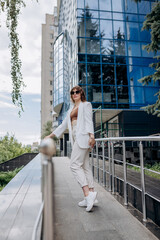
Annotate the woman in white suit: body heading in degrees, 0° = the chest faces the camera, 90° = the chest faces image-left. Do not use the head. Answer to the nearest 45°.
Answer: approximately 45°

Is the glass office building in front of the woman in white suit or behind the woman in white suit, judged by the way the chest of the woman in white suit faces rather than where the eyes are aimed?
behind

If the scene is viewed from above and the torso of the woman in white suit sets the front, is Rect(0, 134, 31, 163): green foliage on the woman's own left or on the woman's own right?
on the woman's own right
